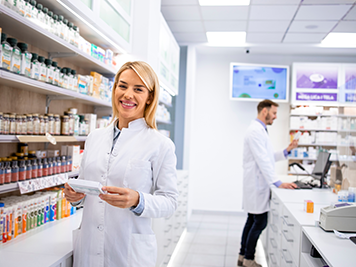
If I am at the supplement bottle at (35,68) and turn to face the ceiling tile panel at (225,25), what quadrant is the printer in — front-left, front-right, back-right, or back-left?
front-right

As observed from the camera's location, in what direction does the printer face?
facing to the left of the viewer

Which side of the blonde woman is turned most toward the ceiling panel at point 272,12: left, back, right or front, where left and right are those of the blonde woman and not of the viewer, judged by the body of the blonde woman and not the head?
back

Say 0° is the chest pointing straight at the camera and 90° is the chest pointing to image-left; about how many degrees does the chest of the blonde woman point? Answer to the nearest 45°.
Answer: approximately 45°

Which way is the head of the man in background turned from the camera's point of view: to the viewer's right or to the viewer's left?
to the viewer's right

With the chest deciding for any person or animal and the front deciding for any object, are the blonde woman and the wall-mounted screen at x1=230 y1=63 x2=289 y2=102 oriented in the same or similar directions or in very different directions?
same or similar directions

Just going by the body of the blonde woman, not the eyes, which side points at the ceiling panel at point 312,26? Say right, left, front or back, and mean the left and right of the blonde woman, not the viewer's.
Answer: back

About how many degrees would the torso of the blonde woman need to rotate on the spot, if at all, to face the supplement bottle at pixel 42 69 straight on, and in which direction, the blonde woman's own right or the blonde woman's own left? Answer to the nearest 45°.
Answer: approximately 90° to the blonde woman's own right

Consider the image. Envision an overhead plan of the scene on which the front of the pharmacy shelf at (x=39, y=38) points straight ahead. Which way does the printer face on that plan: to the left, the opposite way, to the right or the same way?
the opposite way

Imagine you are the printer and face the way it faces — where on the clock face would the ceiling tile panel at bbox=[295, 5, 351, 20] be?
The ceiling tile panel is roughly at 3 o'clock from the printer.

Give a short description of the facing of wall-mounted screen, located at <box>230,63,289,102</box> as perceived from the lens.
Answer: facing the viewer

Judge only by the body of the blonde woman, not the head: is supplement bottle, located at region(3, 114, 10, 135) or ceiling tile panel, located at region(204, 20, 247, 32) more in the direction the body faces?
the supplement bottle

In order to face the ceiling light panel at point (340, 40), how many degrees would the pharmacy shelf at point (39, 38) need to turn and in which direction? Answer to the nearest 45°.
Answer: approximately 45° to its left

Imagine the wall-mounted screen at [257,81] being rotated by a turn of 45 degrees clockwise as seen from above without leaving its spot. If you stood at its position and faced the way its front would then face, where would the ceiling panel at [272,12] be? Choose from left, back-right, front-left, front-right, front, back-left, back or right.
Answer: front-left

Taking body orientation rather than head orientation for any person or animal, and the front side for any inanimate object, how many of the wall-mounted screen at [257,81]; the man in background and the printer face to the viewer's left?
1

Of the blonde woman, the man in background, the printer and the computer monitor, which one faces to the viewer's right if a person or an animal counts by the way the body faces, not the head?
the man in background

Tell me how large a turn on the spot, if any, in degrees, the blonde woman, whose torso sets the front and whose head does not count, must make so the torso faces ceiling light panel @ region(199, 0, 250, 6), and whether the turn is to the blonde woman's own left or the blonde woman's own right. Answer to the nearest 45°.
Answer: approximately 180°

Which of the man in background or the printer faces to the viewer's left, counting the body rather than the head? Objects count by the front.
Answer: the printer

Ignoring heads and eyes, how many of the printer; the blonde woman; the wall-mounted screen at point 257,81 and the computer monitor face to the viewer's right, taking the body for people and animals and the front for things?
0
